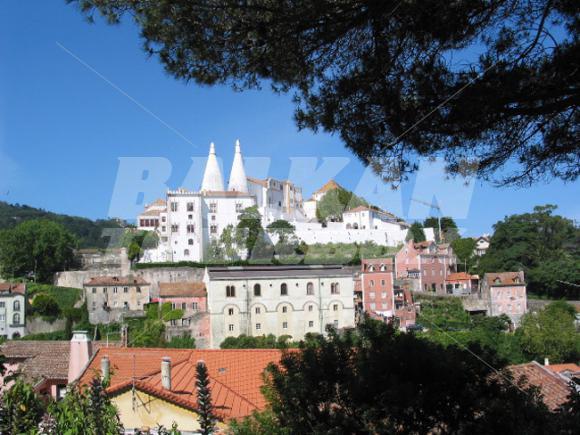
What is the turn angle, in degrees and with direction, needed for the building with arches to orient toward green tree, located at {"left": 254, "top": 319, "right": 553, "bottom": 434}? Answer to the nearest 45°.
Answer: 0° — it already faces it

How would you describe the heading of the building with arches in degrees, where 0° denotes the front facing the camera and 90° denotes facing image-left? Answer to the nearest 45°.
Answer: approximately 0°

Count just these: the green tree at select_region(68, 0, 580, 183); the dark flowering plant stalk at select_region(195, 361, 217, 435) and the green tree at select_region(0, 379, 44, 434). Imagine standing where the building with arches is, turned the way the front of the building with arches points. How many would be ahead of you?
3

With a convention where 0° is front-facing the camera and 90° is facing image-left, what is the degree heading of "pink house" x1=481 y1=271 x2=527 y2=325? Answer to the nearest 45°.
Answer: approximately 0°

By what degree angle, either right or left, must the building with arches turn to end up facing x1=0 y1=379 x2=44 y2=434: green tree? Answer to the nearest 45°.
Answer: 0° — it already faces it

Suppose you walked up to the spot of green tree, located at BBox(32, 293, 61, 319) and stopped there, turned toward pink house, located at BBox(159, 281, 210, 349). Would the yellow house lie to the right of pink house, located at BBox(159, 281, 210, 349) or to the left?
right

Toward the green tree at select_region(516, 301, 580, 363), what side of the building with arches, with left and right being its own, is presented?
left

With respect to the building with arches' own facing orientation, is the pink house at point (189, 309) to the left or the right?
on its right

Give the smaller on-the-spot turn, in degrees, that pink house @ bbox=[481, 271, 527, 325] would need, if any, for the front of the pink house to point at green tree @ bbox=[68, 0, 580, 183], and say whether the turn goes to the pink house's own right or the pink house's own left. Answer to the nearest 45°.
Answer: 0° — it already faces it

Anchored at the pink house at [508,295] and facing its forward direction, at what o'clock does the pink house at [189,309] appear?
the pink house at [189,309] is roughly at 2 o'clock from the pink house at [508,295].

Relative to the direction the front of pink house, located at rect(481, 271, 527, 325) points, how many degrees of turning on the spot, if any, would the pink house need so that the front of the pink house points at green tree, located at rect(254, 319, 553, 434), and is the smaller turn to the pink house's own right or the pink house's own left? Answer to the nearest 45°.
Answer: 0° — it already faces it
